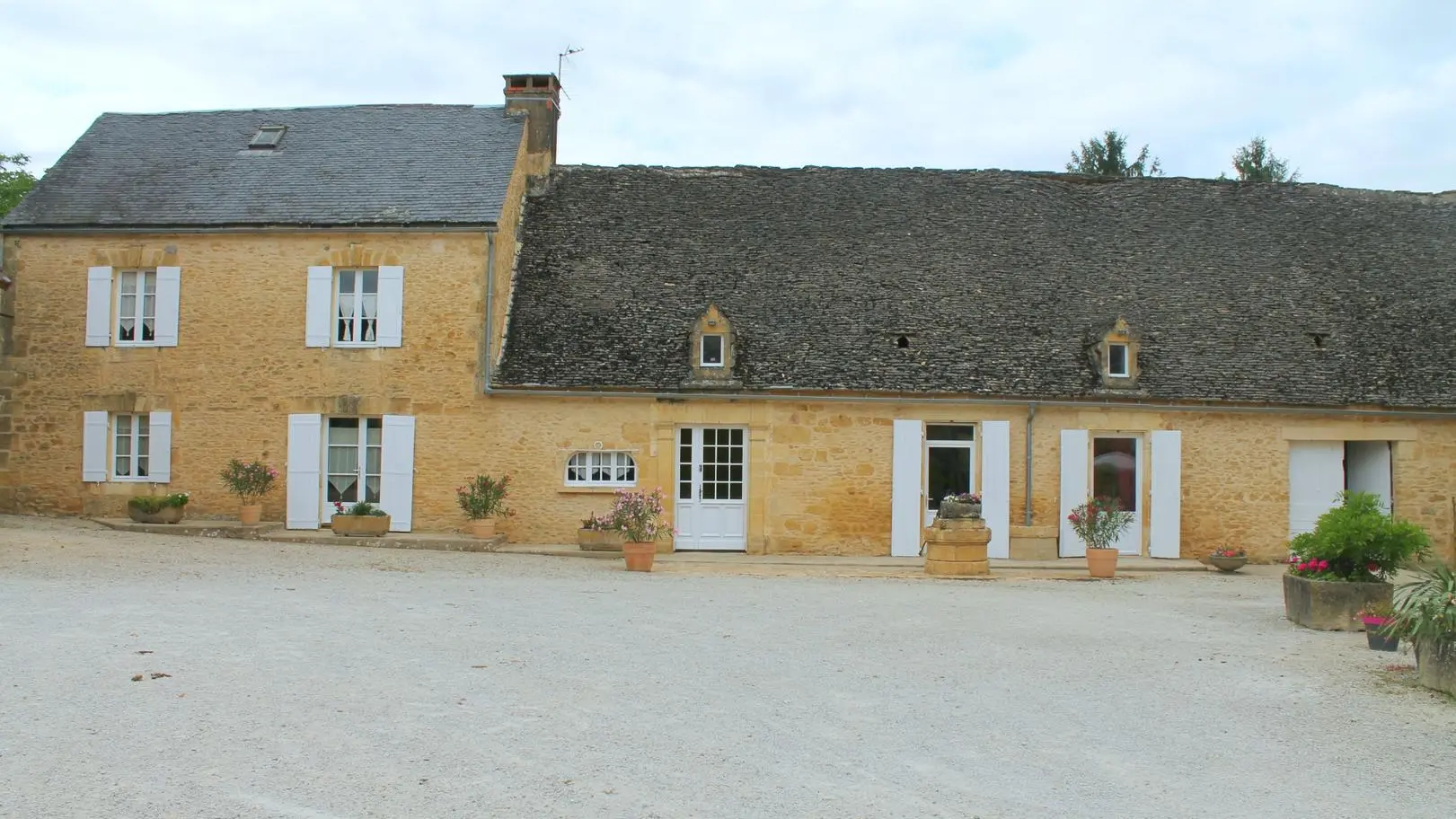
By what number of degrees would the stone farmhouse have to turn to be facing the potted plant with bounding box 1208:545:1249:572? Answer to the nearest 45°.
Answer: approximately 90° to its left

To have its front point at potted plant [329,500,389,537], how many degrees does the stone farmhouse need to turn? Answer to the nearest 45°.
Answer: approximately 90° to its right

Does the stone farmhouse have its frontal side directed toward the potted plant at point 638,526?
yes

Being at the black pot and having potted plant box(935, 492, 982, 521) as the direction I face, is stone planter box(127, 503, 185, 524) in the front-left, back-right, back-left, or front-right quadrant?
front-left

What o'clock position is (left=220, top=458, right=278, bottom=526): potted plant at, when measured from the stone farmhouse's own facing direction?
The potted plant is roughly at 3 o'clock from the stone farmhouse.

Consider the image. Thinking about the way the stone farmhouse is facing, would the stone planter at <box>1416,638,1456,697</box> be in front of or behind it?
in front

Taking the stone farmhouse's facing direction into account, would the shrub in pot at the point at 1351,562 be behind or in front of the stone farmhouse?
in front

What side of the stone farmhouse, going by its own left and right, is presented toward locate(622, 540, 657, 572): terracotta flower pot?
front

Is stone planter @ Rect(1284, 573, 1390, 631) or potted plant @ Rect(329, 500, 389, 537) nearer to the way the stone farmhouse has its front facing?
the stone planter
